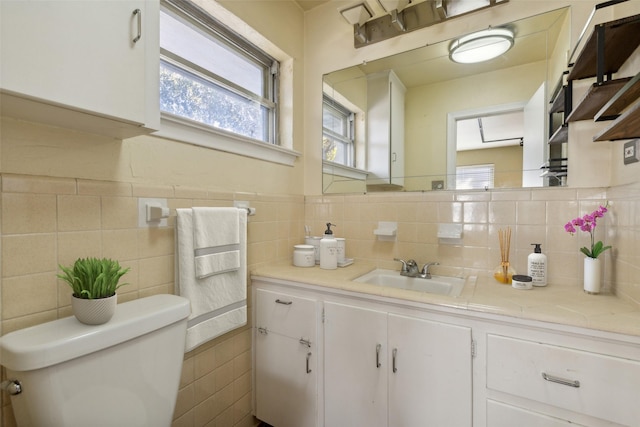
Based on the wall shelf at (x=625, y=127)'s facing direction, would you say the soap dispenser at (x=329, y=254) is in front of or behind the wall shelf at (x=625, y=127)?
in front

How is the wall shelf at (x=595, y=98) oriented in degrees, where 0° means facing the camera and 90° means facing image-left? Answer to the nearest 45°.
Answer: approximately 90°

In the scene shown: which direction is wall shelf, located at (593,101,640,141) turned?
to the viewer's left

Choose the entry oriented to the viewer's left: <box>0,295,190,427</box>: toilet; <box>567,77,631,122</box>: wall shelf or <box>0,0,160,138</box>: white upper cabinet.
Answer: the wall shelf

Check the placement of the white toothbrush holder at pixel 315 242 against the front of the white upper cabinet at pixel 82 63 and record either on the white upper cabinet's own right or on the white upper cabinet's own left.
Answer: on the white upper cabinet's own left

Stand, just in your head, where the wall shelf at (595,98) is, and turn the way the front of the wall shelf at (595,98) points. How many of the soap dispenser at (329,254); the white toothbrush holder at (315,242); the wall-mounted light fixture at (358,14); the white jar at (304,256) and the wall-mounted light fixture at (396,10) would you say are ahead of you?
5

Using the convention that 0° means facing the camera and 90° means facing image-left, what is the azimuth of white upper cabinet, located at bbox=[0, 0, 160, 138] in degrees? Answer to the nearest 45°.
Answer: approximately 315°

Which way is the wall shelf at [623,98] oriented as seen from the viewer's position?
to the viewer's left
